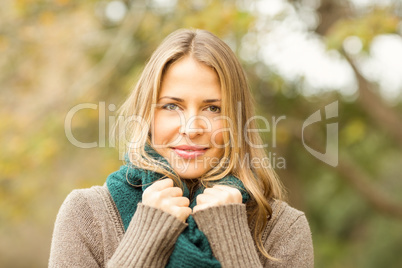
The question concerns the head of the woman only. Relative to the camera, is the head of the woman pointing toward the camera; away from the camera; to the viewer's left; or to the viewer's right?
toward the camera

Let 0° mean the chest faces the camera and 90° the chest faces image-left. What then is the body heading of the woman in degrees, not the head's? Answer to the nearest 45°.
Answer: approximately 0°
